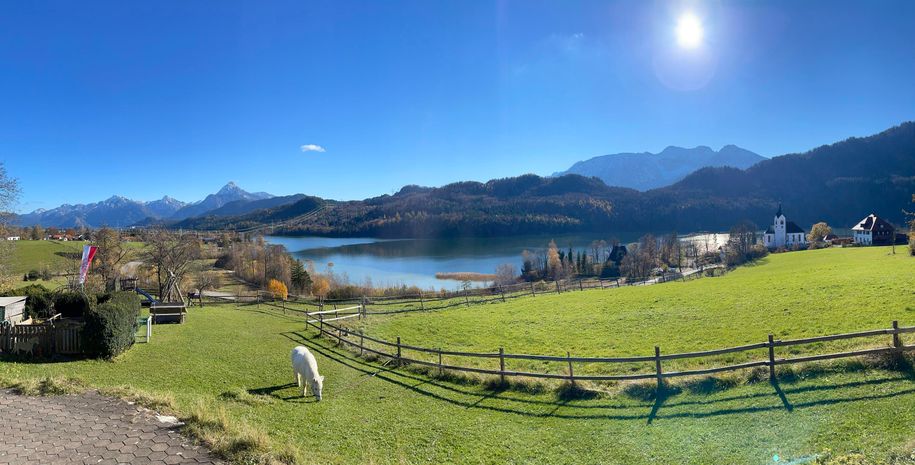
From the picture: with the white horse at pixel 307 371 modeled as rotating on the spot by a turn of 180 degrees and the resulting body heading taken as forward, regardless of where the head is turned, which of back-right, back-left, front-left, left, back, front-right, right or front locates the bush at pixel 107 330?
front

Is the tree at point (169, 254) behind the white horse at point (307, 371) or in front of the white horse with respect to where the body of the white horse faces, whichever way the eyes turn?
behind

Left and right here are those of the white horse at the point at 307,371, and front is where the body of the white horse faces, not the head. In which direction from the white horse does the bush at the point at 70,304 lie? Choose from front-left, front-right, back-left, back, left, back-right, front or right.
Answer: back

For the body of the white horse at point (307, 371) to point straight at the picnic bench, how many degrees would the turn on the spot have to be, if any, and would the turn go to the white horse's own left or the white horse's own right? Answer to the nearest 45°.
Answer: approximately 180°

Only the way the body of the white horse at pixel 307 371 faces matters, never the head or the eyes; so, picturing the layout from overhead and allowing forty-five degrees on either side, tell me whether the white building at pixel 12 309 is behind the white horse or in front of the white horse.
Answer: behind

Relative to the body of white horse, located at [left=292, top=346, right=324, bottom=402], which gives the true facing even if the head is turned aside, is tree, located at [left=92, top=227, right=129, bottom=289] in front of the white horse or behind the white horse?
behind

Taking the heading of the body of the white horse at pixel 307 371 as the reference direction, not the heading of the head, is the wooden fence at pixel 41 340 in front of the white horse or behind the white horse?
behind
